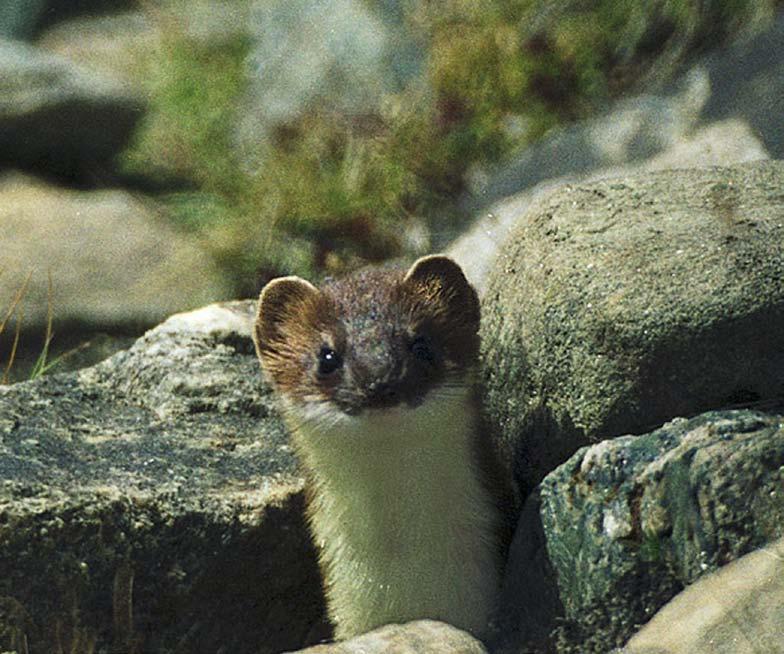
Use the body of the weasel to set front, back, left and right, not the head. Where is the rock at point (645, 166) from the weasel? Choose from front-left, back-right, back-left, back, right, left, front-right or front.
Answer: back-left

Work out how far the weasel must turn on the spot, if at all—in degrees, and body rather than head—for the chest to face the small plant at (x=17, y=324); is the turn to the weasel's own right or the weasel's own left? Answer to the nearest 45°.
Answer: approximately 135° to the weasel's own right

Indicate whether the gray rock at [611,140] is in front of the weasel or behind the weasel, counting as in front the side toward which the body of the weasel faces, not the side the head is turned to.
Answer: behind

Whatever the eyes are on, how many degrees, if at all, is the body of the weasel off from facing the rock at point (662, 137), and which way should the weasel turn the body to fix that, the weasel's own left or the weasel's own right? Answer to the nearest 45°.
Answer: approximately 135° to the weasel's own left

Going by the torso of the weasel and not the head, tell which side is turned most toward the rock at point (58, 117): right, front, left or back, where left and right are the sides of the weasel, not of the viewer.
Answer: back

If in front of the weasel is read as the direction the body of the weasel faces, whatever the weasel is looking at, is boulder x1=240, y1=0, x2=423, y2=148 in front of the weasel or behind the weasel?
behind

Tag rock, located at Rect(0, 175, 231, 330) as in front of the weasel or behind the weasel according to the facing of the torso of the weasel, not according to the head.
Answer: behind

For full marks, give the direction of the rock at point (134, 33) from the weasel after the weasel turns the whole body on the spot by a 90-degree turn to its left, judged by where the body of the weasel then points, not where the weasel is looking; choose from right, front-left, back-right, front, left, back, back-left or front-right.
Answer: left

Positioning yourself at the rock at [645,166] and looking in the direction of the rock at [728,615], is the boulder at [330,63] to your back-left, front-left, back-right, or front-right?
back-right

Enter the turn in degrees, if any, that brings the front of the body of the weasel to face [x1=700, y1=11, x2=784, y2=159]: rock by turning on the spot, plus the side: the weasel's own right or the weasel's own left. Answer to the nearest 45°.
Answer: approximately 135° to the weasel's own left

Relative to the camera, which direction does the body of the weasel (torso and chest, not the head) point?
toward the camera
